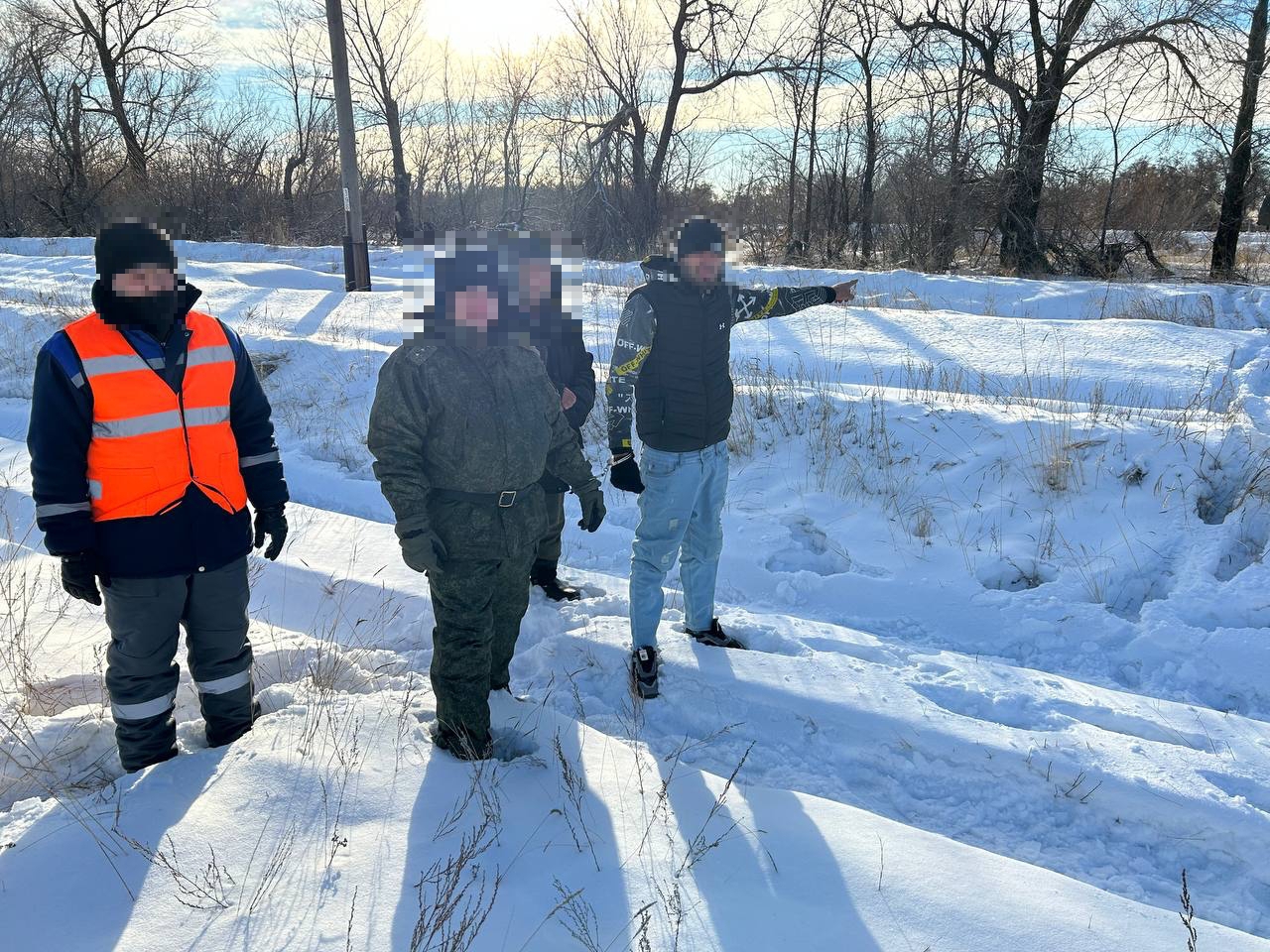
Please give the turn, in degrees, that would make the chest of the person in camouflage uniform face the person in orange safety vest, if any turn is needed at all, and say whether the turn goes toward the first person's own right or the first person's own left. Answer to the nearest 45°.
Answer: approximately 135° to the first person's own right

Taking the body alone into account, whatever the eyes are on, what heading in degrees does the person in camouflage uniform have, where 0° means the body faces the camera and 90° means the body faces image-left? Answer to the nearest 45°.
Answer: approximately 315°

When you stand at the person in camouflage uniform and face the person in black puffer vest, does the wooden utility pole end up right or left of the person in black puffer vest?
left

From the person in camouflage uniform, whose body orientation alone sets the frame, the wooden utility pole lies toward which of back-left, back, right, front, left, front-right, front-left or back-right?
back-left

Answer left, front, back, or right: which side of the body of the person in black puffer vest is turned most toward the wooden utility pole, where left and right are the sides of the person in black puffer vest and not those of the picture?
back

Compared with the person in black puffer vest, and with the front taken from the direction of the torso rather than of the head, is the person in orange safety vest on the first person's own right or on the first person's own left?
on the first person's own right
